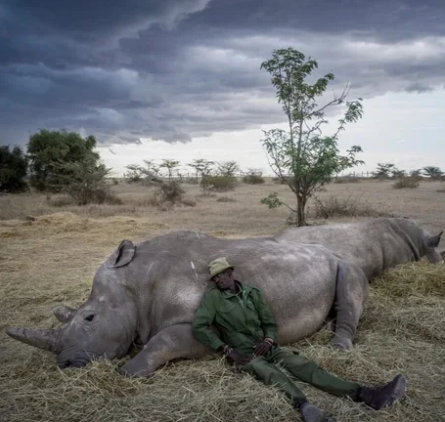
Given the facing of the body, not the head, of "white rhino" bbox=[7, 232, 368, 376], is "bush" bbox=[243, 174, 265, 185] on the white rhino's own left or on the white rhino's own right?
on the white rhino's own right

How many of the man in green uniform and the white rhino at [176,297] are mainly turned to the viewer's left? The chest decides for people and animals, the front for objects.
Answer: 1

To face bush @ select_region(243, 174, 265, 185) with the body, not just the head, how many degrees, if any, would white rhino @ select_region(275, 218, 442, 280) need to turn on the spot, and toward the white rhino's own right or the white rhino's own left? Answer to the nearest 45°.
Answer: approximately 90° to the white rhino's own left

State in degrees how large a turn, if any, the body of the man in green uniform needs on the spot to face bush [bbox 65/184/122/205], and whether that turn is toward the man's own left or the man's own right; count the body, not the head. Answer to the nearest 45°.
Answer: approximately 180°

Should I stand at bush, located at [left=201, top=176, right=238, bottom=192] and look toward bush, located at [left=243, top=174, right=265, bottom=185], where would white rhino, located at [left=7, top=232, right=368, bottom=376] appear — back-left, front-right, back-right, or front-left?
back-right

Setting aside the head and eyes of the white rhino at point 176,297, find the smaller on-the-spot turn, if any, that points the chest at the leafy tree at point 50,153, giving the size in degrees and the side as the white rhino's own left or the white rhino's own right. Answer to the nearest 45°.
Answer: approximately 90° to the white rhino's own right

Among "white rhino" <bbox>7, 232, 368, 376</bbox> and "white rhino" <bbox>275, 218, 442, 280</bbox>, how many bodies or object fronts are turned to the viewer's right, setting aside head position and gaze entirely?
1

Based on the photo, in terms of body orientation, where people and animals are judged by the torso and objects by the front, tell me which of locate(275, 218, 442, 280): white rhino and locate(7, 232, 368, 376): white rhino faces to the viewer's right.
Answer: locate(275, 218, 442, 280): white rhino

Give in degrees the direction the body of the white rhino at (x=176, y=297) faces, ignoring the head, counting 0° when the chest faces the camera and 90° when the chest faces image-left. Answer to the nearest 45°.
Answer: approximately 90°

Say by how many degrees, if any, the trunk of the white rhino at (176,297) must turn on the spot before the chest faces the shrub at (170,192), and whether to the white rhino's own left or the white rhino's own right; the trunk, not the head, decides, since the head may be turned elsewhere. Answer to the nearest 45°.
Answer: approximately 90° to the white rhino's own right

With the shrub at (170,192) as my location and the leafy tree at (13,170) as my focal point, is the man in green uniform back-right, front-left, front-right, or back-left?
back-left

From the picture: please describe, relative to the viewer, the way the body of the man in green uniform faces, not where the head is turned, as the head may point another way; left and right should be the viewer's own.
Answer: facing the viewer and to the right of the viewer

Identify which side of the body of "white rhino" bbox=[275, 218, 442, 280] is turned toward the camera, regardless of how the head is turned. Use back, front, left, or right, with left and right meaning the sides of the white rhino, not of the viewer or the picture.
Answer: right
